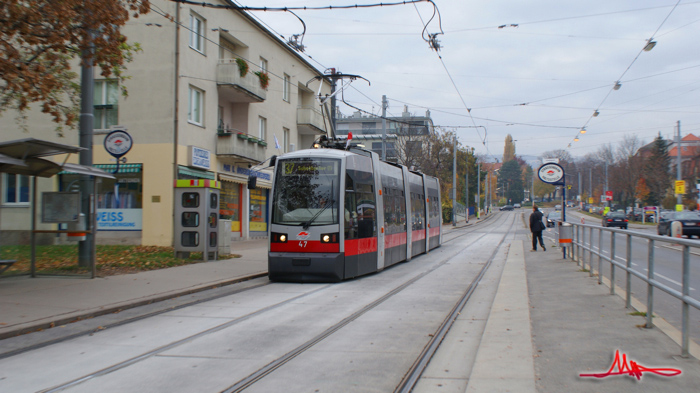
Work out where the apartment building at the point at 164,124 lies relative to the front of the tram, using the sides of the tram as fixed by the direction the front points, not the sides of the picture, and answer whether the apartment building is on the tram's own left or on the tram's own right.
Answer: on the tram's own right

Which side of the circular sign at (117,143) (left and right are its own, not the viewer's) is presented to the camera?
front

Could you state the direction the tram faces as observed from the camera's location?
facing the viewer and to the left of the viewer

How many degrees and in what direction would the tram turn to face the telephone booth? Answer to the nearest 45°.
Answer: approximately 90° to its right

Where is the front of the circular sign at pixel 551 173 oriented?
toward the camera

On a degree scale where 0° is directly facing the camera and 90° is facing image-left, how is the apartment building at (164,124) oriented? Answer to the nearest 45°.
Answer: approximately 315°

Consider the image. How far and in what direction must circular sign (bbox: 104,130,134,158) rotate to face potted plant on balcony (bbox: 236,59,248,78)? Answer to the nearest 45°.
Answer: approximately 135° to its left

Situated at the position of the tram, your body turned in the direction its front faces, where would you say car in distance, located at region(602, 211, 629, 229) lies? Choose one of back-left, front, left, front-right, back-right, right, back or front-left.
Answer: back

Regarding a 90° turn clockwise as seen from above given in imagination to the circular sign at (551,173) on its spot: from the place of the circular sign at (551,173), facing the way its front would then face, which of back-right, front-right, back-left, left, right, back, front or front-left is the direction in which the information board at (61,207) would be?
front-left

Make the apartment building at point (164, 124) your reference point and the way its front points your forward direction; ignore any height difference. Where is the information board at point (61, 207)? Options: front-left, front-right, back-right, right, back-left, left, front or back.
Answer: front-right
